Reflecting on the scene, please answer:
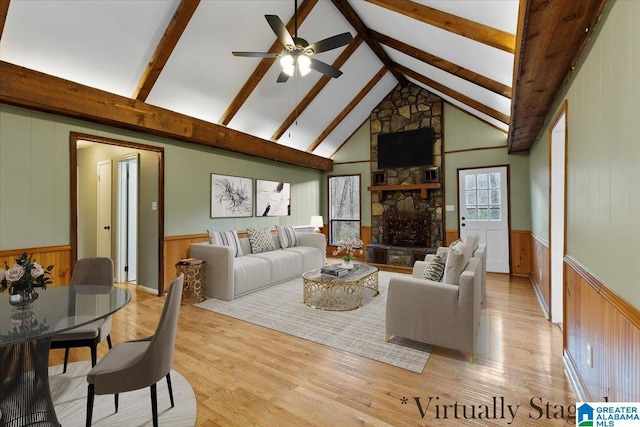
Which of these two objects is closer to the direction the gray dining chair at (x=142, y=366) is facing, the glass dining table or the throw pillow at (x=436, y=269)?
the glass dining table

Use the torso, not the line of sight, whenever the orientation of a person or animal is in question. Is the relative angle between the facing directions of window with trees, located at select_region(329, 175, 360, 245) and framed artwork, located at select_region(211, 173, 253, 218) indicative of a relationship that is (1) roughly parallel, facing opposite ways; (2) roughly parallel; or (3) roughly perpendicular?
roughly perpendicular

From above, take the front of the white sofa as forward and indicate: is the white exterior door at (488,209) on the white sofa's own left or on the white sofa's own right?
on the white sofa's own left

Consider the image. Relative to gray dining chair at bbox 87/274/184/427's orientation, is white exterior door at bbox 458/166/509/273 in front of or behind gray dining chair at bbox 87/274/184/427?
behind

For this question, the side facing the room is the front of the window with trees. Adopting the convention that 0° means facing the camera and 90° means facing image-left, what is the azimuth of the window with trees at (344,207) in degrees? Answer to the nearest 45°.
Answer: approximately 0°

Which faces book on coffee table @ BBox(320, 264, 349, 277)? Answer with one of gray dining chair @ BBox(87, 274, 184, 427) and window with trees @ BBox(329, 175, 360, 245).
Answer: the window with trees

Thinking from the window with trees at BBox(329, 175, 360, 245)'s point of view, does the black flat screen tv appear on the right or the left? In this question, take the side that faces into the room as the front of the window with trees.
on its left

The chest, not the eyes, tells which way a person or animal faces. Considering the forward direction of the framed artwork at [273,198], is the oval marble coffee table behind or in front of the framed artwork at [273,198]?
in front

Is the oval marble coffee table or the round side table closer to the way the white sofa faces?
the oval marble coffee table

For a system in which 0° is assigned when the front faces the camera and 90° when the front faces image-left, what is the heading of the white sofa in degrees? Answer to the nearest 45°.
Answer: approximately 315°

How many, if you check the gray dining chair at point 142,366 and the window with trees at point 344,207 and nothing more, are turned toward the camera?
1

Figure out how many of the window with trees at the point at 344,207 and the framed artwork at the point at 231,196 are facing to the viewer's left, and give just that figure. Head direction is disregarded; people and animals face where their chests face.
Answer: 0

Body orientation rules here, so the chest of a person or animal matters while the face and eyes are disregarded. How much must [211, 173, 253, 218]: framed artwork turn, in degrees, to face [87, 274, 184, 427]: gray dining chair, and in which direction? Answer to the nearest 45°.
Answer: approximately 45° to its right
